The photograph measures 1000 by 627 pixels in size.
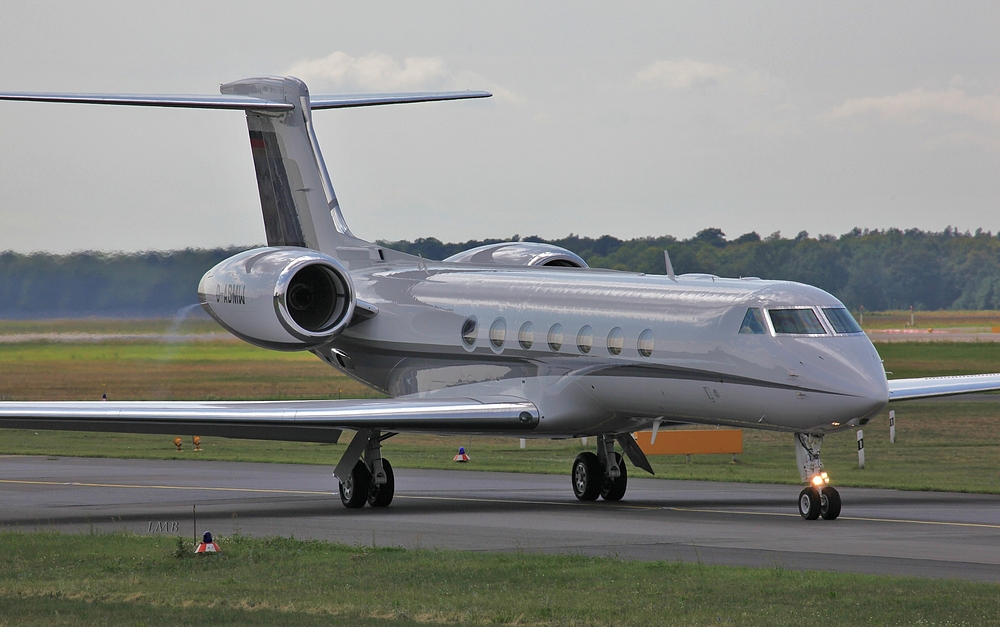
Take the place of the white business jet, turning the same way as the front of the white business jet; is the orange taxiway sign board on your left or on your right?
on your left

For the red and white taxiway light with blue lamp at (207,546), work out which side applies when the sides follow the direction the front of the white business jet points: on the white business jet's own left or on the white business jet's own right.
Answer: on the white business jet's own right

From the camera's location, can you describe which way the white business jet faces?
facing the viewer and to the right of the viewer
